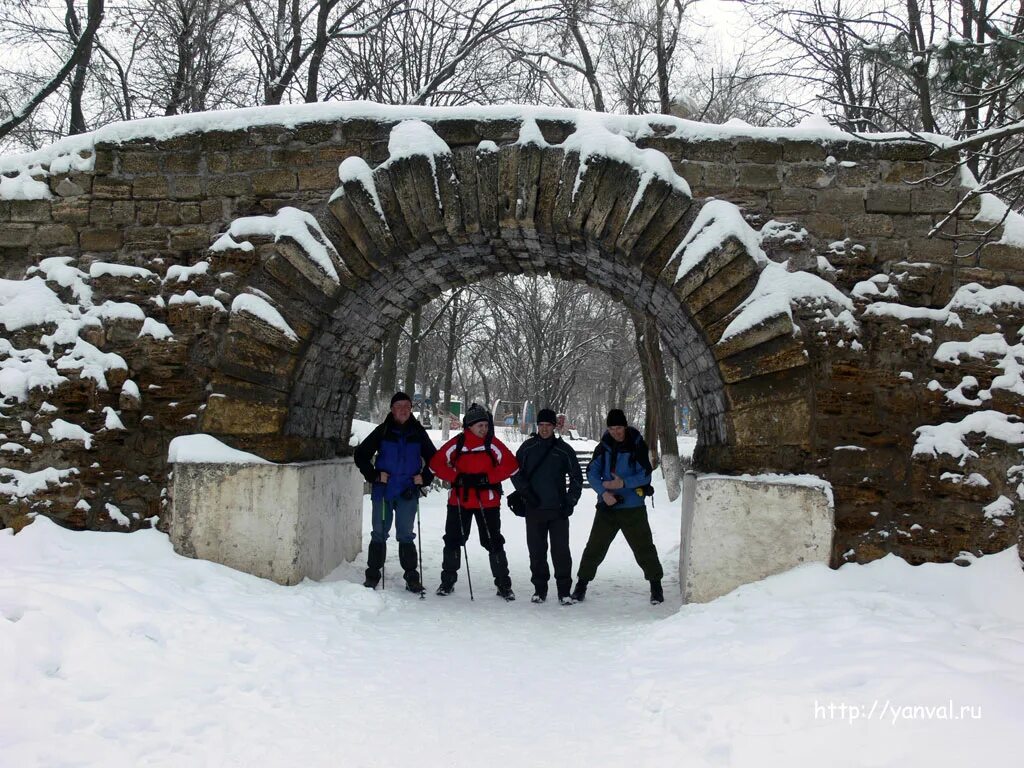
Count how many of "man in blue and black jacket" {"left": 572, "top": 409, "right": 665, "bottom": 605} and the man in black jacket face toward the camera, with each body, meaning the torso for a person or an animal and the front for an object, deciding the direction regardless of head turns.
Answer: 2

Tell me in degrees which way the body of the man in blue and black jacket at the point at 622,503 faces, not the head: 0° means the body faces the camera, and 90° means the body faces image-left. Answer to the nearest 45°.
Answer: approximately 0°

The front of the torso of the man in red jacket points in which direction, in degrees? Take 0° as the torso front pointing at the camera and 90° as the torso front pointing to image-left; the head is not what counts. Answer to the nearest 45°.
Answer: approximately 0°

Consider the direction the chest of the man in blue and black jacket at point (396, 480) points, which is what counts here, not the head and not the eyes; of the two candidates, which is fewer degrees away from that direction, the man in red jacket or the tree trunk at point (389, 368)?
the man in red jacket

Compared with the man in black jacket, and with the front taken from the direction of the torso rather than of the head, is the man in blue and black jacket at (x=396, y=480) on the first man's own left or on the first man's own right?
on the first man's own right

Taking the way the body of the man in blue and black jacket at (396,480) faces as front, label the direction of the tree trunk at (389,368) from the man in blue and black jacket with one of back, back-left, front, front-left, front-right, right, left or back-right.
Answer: back

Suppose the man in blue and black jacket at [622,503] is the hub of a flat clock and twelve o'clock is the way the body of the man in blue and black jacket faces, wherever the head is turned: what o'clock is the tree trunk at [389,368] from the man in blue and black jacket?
The tree trunk is roughly at 5 o'clock from the man in blue and black jacket.
